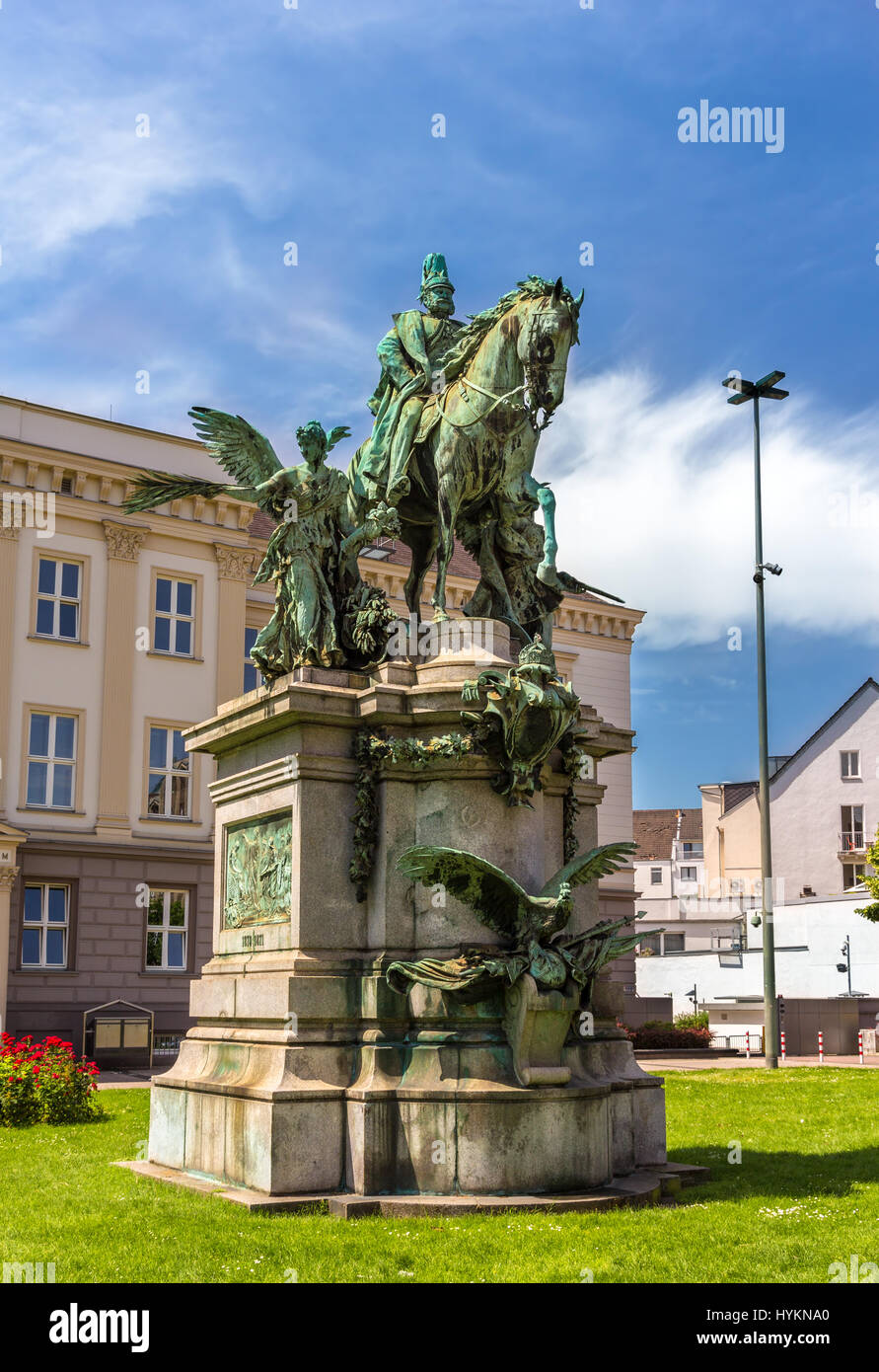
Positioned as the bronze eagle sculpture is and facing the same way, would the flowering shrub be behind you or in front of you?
behind

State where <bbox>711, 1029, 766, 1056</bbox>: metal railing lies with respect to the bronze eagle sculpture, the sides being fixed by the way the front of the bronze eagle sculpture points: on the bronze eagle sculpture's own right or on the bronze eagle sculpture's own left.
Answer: on the bronze eagle sculpture's own left

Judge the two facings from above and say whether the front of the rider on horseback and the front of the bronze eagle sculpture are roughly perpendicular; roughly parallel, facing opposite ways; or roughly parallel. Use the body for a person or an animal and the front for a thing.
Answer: roughly parallel

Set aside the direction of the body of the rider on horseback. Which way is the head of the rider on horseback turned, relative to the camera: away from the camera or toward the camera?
toward the camera

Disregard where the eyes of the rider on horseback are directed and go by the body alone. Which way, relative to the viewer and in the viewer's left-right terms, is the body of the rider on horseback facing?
facing the viewer and to the right of the viewer

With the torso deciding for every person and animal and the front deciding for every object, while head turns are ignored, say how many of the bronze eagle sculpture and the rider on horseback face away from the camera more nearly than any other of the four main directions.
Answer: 0
